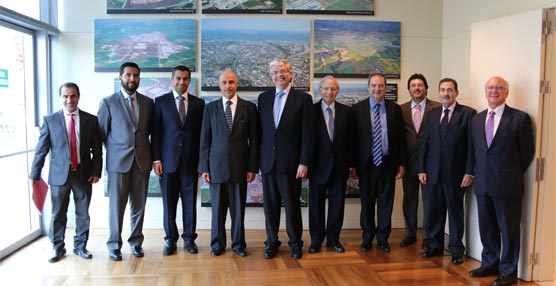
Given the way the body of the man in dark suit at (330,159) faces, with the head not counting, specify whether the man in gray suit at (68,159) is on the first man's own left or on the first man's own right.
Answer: on the first man's own right

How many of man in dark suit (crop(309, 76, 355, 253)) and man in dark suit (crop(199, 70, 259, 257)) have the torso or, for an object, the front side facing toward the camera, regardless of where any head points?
2

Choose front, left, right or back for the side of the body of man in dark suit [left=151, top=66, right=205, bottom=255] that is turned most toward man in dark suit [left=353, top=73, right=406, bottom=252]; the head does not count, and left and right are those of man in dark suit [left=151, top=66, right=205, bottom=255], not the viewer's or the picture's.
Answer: left

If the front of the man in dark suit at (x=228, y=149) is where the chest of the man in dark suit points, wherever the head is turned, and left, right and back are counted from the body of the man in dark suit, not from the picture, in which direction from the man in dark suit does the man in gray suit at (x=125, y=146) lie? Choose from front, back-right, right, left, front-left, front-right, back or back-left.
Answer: right

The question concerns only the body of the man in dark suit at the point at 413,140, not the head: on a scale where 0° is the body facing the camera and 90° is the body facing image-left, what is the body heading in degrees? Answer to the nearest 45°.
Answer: approximately 0°

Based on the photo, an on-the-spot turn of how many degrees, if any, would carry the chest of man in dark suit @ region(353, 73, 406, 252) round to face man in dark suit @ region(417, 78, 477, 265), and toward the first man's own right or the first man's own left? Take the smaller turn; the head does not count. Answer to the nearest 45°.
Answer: approximately 90° to the first man's own left

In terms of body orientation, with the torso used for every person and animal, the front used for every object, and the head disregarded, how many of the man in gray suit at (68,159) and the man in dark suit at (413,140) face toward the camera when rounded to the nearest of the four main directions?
2

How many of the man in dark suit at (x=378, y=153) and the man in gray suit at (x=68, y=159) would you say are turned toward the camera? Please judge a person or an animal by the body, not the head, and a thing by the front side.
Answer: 2
